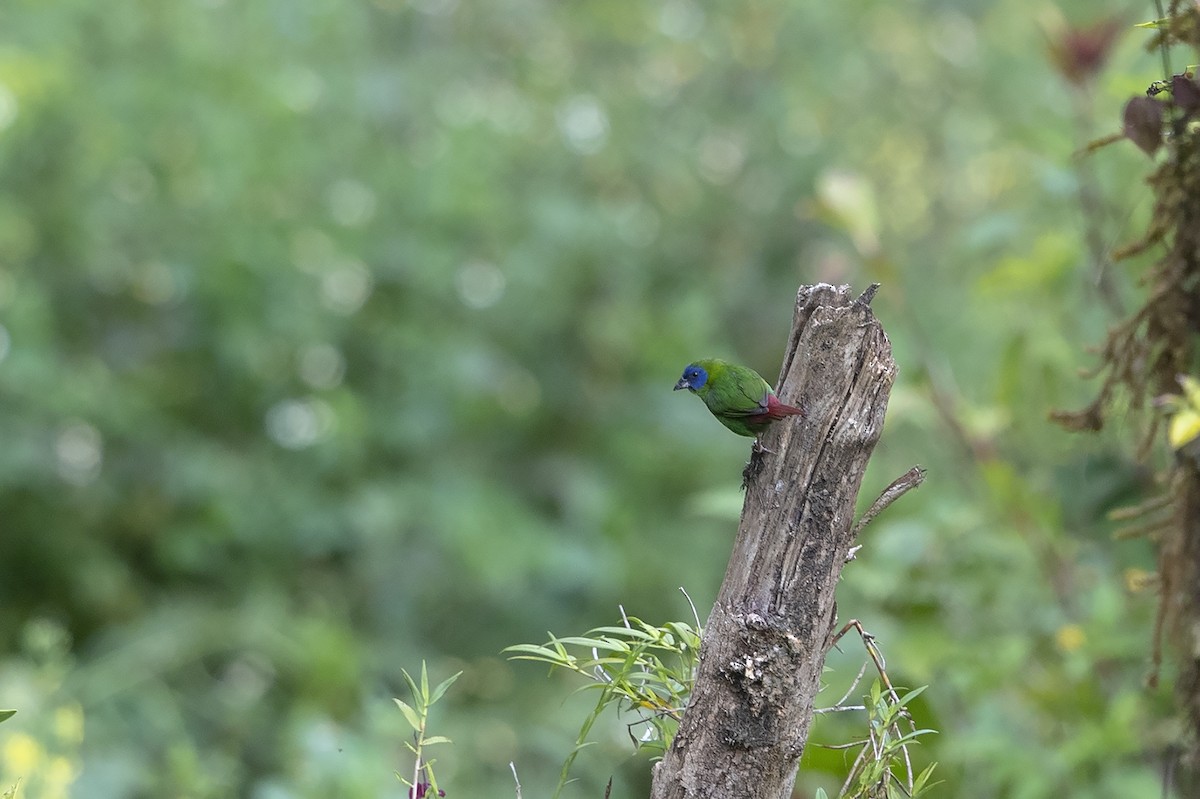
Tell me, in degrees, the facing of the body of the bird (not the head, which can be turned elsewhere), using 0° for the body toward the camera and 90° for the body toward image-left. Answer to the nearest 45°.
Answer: approximately 90°
